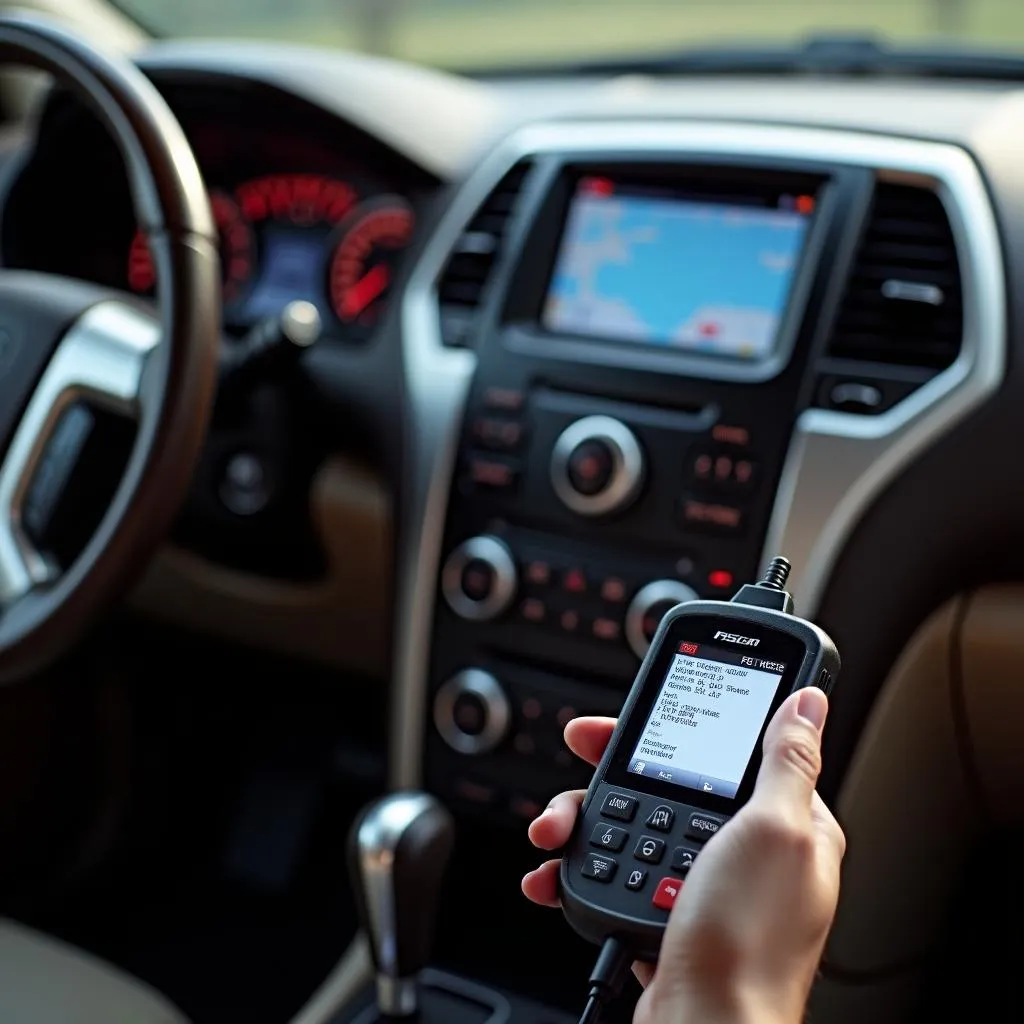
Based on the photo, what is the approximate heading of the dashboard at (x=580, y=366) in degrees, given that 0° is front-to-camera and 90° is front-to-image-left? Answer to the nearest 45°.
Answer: approximately 0°
